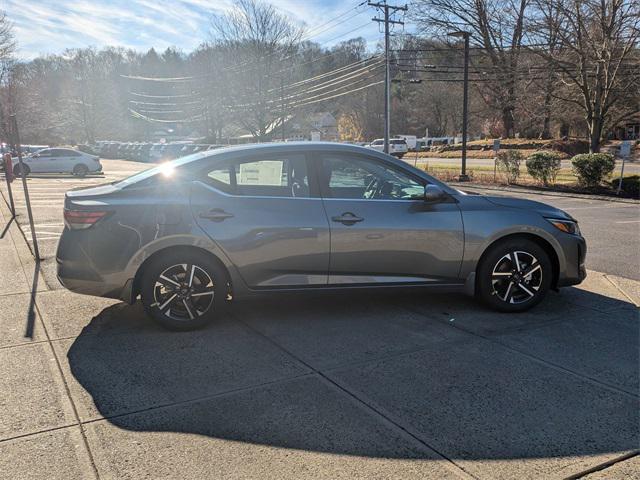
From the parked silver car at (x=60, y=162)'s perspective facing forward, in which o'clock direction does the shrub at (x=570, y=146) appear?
The shrub is roughly at 6 o'clock from the parked silver car.

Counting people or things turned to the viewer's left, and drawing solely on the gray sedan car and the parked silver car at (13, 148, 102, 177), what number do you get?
1

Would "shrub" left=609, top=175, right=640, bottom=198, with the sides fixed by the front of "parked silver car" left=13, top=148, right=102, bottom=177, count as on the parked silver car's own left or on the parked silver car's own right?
on the parked silver car's own left

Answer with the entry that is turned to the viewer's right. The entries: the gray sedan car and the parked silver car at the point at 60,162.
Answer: the gray sedan car

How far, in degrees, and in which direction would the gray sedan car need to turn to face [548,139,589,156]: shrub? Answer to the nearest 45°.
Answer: approximately 45° to its left

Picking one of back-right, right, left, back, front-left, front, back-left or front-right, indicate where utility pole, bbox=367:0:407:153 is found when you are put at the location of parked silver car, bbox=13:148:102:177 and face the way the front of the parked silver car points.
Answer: back

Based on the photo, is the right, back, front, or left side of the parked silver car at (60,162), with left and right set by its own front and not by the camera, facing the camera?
left

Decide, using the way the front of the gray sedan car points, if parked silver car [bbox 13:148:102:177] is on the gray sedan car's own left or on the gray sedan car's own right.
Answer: on the gray sedan car's own left

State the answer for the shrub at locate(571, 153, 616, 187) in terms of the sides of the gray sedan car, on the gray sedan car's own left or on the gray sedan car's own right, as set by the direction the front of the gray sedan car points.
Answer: on the gray sedan car's own left

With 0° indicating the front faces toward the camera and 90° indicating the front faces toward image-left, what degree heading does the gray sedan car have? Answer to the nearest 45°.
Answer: approximately 270°

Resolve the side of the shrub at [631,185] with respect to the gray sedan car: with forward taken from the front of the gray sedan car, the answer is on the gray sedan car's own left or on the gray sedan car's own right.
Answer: on the gray sedan car's own left

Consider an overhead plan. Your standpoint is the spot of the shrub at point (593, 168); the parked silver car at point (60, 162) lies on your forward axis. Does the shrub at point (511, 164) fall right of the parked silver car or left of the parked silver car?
right
